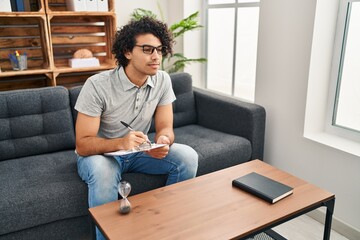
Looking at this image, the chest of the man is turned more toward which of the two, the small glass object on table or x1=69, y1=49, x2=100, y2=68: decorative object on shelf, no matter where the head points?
the small glass object on table

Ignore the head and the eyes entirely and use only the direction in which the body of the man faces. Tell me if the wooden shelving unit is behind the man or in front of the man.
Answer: behind

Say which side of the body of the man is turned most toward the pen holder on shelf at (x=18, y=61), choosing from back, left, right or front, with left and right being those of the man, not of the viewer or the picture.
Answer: back

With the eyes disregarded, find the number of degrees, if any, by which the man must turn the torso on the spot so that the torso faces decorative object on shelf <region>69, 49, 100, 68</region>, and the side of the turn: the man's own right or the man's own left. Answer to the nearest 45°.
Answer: approximately 135° to the man's own left

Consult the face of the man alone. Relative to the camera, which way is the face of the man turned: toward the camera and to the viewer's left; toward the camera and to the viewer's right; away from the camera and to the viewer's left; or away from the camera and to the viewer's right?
toward the camera and to the viewer's right

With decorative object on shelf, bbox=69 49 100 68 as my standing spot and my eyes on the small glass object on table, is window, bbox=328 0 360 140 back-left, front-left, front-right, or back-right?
front-left

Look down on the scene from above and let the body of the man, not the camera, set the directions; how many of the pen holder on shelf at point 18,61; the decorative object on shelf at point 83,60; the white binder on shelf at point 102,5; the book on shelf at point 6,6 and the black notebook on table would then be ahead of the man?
1

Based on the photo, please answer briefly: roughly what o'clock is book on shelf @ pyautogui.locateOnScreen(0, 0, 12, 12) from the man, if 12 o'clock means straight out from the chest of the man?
The book on shelf is roughly at 6 o'clock from the man.

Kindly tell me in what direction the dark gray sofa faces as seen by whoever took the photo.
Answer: facing the viewer and to the right of the viewer

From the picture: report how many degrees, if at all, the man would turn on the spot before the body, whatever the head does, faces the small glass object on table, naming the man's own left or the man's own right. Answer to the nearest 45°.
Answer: approximately 45° to the man's own right

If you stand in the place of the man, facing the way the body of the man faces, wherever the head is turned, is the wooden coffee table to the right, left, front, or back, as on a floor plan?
front

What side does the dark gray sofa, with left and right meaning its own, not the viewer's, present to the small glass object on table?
front

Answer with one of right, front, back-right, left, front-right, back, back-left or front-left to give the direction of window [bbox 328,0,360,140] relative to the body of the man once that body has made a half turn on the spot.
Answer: back-right
